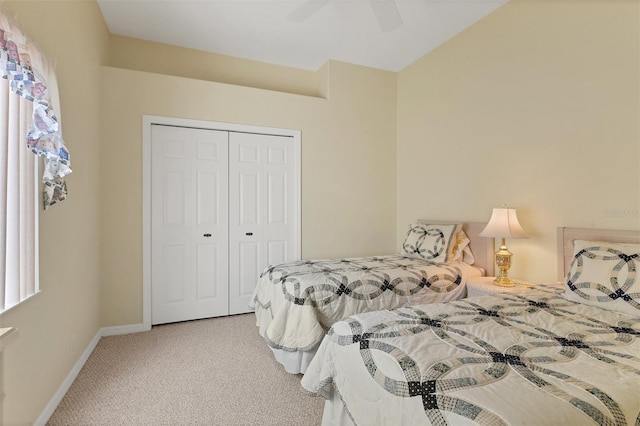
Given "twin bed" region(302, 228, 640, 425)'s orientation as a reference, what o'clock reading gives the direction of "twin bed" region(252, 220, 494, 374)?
"twin bed" region(252, 220, 494, 374) is roughly at 3 o'clock from "twin bed" region(302, 228, 640, 425).

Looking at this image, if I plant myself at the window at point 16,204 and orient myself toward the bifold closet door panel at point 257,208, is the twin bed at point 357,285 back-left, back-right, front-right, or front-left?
front-right

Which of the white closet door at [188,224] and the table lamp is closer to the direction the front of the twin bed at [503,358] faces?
the white closet door

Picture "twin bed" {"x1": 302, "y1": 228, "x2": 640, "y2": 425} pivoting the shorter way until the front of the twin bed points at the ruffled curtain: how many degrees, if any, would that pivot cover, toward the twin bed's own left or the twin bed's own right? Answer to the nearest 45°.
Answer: approximately 45° to the twin bed's own right

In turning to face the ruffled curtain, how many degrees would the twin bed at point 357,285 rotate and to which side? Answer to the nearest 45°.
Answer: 0° — it already faces it

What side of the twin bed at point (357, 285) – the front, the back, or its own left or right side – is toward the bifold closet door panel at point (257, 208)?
right

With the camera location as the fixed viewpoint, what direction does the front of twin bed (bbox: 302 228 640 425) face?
facing the viewer and to the left of the viewer

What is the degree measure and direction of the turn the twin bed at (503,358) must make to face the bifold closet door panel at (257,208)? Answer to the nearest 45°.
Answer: approximately 90° to its right

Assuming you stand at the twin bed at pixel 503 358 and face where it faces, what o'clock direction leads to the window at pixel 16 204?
The window is roughly at 1 o'clock from the twin bed.

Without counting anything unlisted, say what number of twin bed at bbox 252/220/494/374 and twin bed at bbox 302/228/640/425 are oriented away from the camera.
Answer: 0

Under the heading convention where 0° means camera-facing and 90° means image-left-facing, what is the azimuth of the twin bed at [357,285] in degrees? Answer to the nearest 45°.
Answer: approximately 45°

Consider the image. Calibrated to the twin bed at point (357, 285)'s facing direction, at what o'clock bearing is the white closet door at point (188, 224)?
The white closet door is roughly at 2 o'clock from the twin bed.
